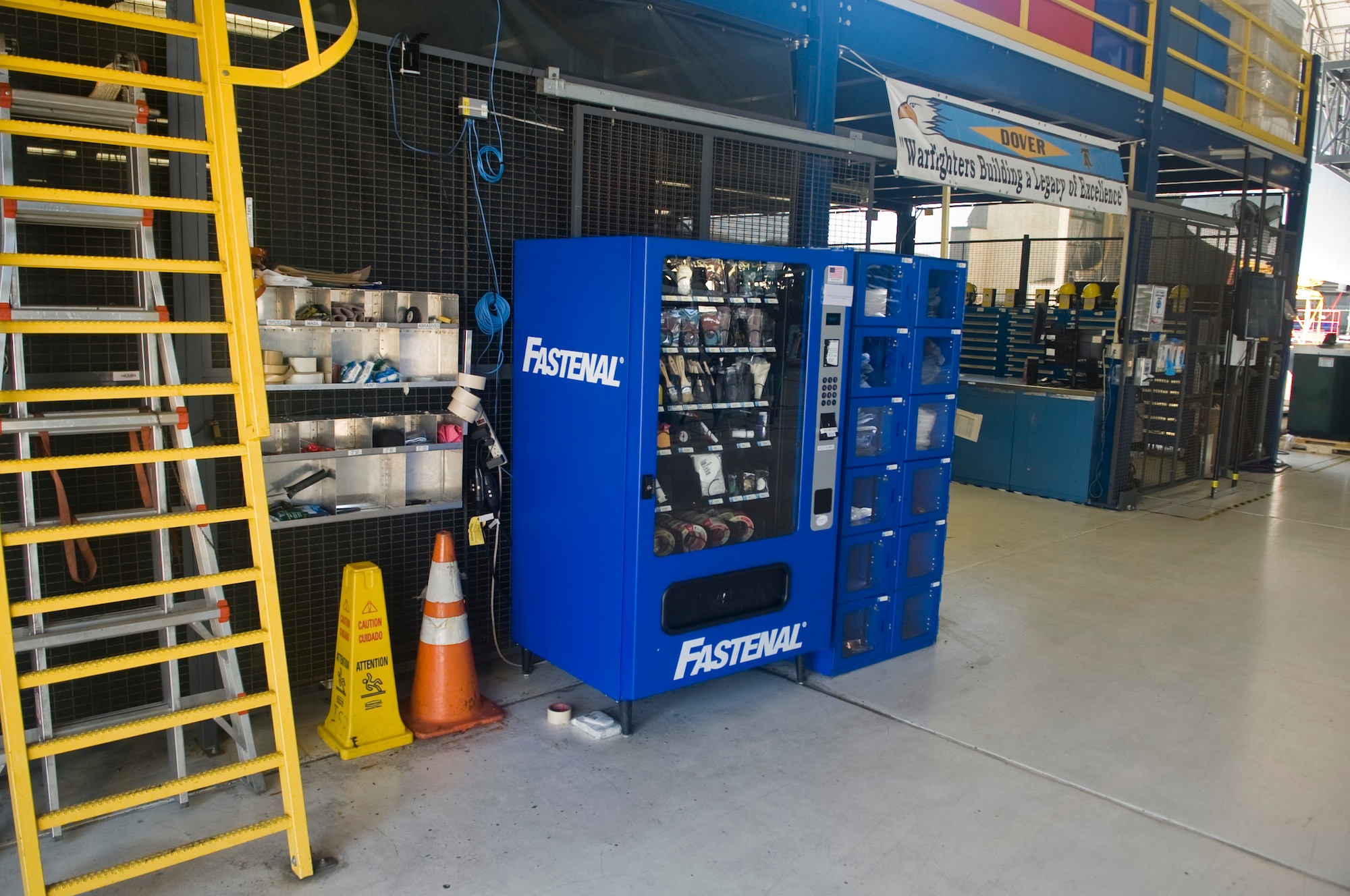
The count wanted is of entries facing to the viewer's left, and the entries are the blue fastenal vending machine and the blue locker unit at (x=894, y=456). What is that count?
0

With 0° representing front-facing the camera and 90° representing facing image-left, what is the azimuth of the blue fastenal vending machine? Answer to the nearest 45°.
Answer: approximately 315°

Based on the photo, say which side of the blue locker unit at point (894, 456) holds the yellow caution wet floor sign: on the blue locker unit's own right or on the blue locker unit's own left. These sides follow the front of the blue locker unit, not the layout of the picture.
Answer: on the blue locker unit's own right

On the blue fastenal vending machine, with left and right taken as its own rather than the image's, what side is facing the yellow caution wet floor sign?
right

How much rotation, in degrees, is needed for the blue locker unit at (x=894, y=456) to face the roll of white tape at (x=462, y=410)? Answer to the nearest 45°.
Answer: approximately 90° to its right

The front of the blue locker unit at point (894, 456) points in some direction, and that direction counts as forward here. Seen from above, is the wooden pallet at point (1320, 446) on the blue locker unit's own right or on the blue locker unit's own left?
on the blue locker unit's own left

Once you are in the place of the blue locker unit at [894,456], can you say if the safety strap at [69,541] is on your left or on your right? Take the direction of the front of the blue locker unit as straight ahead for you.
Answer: on your right

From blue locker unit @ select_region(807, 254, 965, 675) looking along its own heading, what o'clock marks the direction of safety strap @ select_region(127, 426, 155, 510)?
The safety strap is roughly at 3 o'clock from the blue locker unit.

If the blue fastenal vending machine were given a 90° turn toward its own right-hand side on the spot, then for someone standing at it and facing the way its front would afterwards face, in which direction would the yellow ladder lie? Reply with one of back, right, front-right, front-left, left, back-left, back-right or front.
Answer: front

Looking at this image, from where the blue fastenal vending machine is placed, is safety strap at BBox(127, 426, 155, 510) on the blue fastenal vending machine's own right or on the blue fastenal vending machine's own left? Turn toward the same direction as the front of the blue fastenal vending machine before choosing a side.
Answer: on the blue fastenal vending machine's own right

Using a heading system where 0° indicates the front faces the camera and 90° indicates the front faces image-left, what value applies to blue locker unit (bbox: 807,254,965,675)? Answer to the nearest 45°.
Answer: approximately 315°

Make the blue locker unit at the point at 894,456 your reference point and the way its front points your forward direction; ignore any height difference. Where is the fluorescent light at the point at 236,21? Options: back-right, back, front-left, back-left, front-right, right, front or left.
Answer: right
